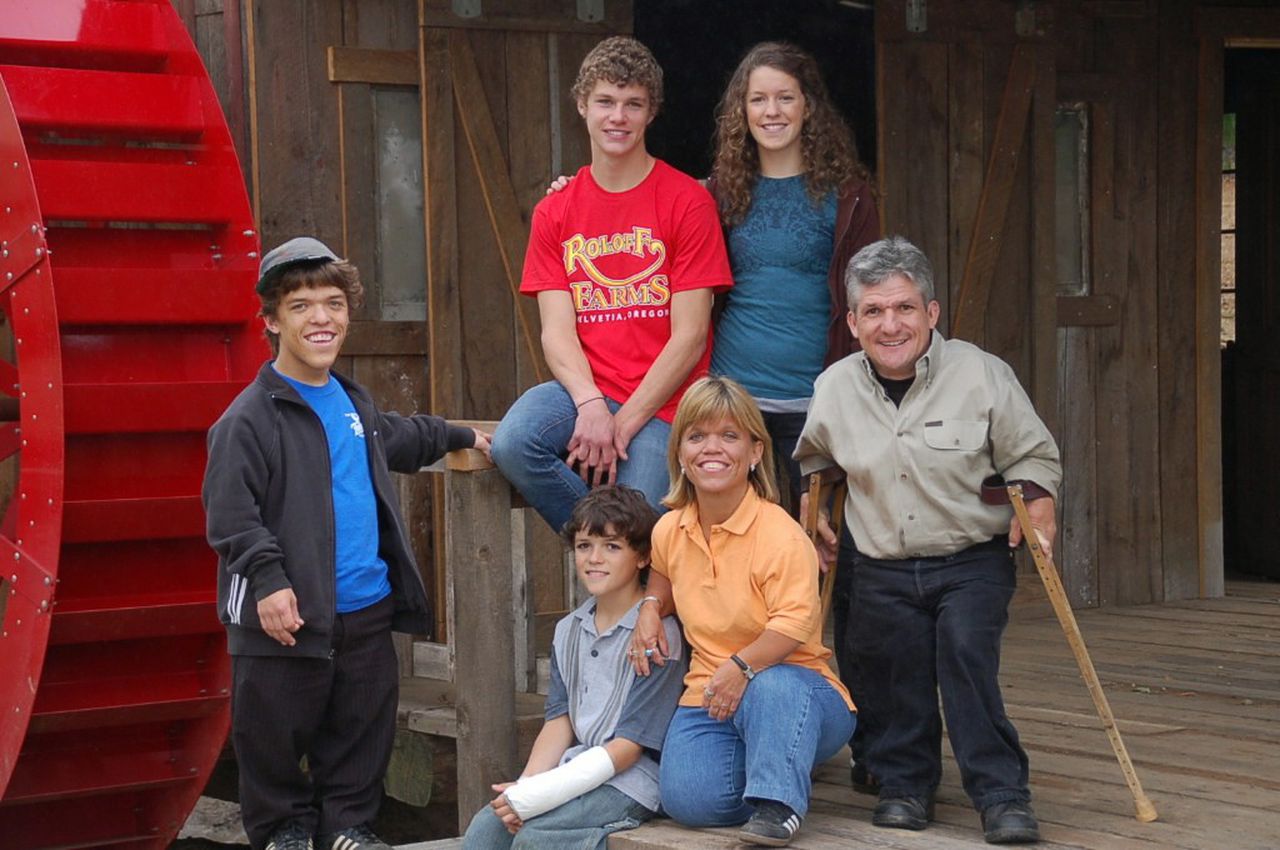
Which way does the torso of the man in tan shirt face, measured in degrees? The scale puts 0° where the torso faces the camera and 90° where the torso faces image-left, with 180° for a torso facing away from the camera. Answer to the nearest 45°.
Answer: approximately 0°

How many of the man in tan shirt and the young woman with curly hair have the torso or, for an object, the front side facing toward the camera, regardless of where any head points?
2

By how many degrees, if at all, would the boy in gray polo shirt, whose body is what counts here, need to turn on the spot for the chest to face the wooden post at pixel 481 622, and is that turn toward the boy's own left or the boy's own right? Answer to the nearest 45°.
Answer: approximately 90° to the boy's own right

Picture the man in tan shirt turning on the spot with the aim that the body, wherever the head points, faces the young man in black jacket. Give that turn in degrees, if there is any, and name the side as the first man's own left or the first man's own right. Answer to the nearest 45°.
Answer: approximately 90° to the first man's own right

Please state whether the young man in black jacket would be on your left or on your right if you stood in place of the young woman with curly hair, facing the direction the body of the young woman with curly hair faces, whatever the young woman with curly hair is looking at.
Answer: on your right

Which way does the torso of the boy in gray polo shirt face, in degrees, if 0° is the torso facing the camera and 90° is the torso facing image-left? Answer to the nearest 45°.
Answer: approximately 45°

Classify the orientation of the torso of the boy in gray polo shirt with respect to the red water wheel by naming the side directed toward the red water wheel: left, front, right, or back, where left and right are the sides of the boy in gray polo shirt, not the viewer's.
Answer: right
